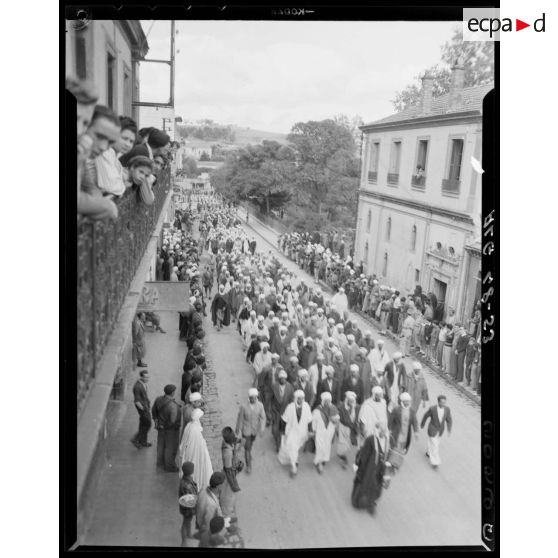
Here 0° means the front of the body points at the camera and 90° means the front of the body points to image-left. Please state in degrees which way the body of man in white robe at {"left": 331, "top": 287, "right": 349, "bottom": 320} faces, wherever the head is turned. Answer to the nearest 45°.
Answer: approximately 0°

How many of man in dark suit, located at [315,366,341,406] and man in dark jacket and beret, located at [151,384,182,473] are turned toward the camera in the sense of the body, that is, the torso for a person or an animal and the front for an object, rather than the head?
1

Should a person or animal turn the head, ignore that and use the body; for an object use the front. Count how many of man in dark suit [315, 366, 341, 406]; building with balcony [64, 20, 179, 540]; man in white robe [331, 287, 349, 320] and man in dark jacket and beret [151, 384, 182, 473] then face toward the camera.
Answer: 2

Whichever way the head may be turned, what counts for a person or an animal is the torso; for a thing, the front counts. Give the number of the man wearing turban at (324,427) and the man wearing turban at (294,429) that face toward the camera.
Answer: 2

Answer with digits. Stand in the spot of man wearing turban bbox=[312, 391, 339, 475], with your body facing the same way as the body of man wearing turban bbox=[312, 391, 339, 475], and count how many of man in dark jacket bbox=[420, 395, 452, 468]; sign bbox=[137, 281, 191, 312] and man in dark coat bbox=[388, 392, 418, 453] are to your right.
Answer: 1
